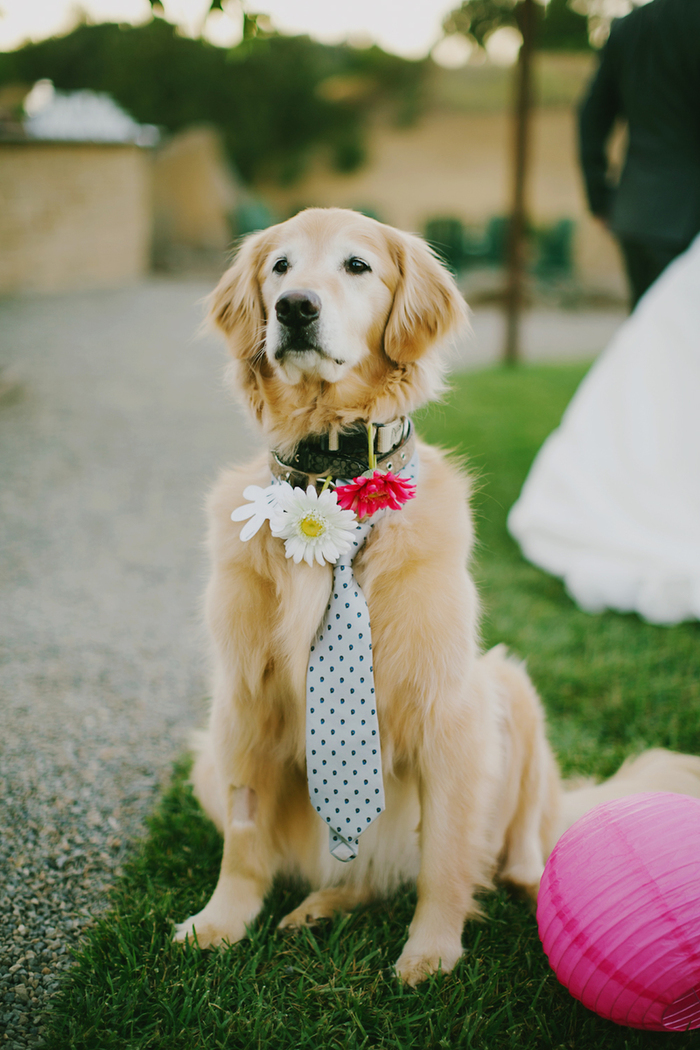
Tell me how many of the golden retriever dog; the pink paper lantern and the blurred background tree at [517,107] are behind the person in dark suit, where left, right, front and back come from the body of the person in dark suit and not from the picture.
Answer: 2

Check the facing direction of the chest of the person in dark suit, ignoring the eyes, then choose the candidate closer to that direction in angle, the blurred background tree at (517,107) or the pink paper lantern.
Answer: the blurred background tree

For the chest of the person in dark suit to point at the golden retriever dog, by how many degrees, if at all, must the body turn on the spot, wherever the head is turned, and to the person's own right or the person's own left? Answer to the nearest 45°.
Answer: approximately 180°

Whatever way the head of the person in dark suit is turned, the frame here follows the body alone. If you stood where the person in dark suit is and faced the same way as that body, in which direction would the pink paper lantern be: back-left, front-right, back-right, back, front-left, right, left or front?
back

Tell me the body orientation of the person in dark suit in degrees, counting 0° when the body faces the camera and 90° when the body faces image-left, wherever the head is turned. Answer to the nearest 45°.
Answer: approximately 180°

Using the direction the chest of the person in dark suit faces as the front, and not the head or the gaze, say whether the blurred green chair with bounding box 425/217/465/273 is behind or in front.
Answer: in front

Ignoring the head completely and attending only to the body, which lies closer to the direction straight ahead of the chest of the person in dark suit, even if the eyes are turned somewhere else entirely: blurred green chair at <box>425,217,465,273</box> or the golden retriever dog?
the blurred green chair

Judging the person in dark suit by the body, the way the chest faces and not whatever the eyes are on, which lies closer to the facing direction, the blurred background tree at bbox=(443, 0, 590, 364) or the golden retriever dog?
the blurred background tree
